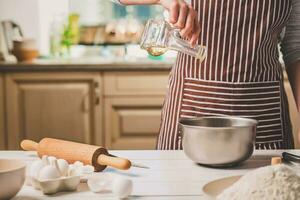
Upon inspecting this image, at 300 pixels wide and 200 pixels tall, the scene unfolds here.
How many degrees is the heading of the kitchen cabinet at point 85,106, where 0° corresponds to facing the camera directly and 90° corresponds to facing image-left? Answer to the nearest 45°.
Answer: approximately 0°

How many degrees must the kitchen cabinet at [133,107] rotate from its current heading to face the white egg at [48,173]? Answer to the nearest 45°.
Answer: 0° — it already faces it

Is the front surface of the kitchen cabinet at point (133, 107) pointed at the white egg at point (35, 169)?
yes

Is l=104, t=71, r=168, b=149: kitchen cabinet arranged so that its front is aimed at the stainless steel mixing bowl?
yes

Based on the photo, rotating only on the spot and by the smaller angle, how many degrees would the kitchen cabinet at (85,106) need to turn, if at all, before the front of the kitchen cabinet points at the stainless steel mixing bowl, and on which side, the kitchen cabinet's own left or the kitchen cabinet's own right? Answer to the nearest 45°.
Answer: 0° — it already faces it

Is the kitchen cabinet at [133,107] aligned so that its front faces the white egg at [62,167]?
yes

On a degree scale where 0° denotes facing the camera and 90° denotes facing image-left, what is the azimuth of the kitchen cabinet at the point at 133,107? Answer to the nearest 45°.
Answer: approximately 0°

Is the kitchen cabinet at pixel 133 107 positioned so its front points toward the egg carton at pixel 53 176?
yes

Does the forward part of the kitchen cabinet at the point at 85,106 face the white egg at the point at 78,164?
yes
